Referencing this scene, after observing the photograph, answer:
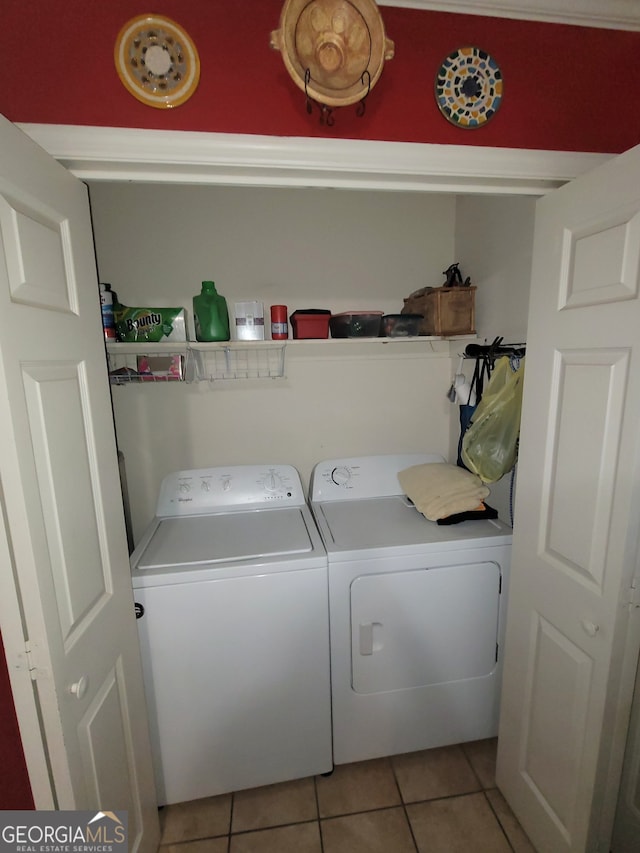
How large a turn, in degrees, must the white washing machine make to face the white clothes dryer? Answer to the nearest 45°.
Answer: approximately 90° to its left

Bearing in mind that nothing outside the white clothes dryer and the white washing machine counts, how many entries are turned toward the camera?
2

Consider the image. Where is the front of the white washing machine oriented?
toward the camera

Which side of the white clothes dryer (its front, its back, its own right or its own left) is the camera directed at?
front

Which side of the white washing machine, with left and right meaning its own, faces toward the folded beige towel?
left
